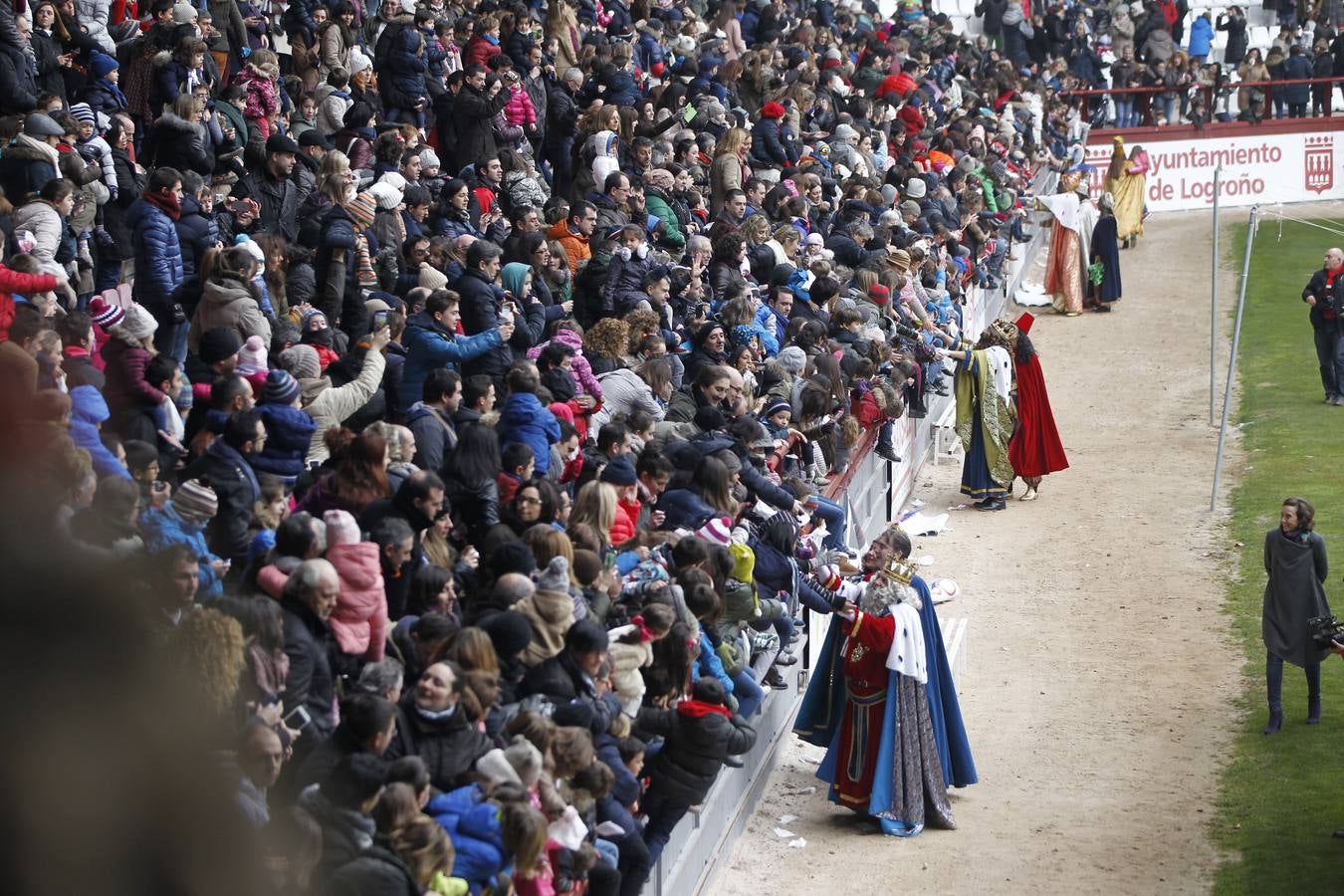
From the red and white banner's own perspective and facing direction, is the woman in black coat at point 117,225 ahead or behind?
ahead

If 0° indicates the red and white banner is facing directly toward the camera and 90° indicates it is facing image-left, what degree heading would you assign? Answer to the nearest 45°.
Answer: approximately 0°

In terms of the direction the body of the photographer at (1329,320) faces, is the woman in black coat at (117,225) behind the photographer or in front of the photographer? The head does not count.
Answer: in front

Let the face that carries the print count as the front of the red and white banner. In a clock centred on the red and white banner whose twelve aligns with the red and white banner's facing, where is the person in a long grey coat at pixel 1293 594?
The person in a long grey coat is roughly at 12 o'clock from the red and white banner.

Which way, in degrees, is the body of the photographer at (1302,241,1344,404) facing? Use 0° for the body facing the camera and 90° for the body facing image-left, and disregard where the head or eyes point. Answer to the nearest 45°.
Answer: approximately 45°

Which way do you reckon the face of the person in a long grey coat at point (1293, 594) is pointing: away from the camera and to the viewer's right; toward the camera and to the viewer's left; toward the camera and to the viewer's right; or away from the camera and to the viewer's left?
toward the camera and to the viewer's left

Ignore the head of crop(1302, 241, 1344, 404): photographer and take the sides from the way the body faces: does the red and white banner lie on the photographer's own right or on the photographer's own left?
on the photographer's own right

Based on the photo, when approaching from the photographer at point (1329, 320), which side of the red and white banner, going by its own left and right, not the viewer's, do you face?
front

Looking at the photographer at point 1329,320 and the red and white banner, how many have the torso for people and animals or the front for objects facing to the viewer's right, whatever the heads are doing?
0
